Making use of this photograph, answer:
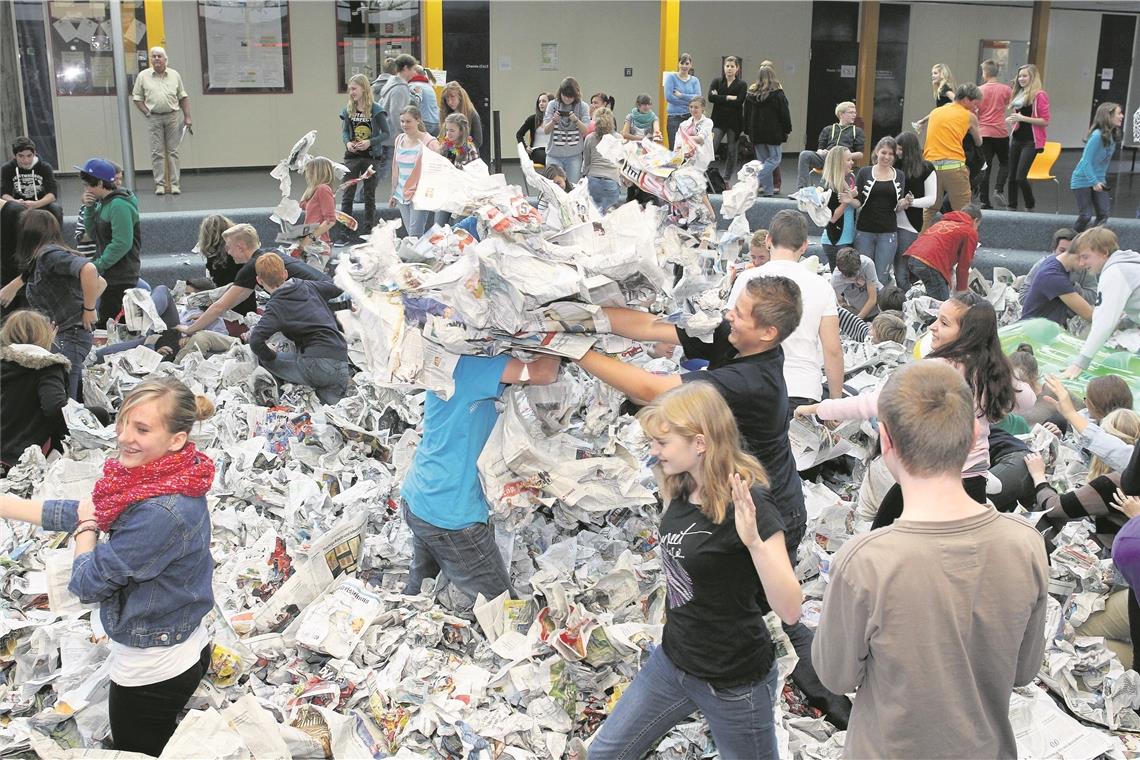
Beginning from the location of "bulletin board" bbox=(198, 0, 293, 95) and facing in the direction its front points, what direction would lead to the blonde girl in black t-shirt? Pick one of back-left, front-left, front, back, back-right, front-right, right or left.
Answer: front

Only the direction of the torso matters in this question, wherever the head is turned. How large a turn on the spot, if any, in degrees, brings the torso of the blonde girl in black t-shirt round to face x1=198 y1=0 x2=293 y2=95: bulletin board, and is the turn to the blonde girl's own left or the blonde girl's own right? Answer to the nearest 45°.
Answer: approximately 90° to the blonde girl's own right

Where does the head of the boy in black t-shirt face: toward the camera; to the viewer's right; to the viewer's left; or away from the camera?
to the viewer's left

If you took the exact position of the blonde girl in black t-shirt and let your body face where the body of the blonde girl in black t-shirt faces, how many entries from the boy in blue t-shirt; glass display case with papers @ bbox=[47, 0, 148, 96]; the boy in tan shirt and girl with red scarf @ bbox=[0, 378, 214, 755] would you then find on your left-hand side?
1

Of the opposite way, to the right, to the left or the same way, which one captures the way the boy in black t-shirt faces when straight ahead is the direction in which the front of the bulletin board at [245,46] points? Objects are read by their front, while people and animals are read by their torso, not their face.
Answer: to the right

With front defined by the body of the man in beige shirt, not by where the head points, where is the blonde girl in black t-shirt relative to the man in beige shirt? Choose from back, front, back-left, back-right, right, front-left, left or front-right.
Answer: front

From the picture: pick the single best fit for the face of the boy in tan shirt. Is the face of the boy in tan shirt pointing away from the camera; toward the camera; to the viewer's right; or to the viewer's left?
away from the camera

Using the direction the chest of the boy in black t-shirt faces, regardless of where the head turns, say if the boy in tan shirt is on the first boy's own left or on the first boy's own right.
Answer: on the first boy's own left

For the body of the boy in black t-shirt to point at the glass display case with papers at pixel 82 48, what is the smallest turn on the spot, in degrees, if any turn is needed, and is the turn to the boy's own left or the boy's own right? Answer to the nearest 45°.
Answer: approximately 45° to the boy's own right

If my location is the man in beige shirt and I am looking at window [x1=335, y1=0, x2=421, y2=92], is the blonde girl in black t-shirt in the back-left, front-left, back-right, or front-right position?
back-right

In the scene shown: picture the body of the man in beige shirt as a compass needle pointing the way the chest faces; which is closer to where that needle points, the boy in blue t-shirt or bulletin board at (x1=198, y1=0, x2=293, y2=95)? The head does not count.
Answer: the boy in blue t-shirt

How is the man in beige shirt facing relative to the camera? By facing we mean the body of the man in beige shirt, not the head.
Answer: toward the camera

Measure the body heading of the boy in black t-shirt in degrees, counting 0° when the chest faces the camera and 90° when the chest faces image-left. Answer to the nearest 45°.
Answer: approximately 90°

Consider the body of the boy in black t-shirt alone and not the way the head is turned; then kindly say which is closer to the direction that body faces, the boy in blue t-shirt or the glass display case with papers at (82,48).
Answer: the boy in blue t-shirt

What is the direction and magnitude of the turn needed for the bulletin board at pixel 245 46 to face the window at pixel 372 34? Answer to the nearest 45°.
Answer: approximately 90° to its left

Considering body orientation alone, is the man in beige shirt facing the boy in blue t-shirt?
yes
